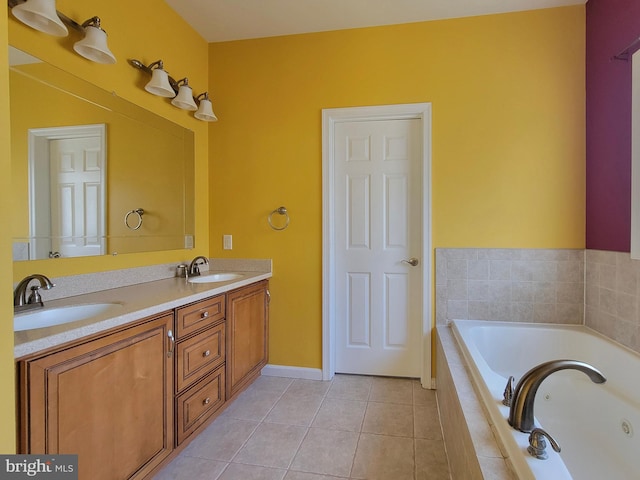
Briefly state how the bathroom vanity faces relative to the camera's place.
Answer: facing the viewer and to the right of the viewer

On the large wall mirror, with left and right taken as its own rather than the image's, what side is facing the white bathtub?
front

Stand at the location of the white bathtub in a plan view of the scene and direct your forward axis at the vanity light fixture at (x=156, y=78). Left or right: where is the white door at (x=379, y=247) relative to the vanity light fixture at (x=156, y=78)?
right

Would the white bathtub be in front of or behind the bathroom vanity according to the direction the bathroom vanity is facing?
in front

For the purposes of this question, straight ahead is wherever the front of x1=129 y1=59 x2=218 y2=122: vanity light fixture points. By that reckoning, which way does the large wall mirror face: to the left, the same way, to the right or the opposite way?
the same way

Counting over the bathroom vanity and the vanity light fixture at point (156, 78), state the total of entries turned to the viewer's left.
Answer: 0

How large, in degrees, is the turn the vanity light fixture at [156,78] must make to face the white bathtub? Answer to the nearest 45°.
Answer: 0° — it already faces it

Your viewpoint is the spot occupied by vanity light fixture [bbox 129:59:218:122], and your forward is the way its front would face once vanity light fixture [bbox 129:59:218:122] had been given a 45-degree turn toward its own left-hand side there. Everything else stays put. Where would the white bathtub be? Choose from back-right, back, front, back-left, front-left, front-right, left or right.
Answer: front-right

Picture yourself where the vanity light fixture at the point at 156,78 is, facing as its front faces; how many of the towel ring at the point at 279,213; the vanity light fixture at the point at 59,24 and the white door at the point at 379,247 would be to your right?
1
